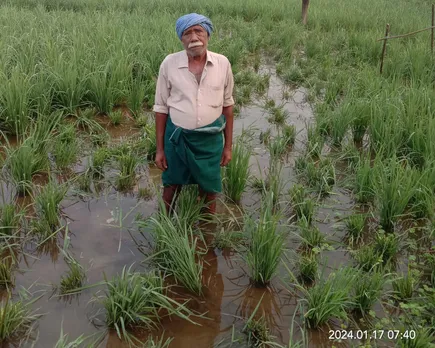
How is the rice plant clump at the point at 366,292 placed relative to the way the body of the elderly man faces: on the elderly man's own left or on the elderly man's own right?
on the elderly man's own left

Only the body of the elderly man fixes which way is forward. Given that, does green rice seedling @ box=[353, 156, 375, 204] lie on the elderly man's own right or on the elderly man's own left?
on the elderly man's own left

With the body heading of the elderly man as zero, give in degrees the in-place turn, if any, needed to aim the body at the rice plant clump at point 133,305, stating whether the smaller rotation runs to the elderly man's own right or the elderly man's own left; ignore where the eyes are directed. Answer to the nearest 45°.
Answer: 0° — they already face it

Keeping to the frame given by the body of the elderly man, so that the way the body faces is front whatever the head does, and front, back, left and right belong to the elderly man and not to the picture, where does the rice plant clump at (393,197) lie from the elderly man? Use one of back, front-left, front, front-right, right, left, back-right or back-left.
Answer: left

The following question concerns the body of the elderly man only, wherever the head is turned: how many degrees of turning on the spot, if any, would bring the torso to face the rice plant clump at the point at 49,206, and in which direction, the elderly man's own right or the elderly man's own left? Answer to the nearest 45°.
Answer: approximately 90° to the elderly man's own right

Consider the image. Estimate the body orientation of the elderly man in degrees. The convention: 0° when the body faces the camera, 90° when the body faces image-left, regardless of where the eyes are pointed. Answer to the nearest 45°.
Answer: approximately 0°

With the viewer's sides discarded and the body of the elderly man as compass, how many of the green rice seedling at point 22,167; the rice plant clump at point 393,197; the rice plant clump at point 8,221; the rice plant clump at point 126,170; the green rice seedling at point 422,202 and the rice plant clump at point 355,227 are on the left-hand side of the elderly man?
3

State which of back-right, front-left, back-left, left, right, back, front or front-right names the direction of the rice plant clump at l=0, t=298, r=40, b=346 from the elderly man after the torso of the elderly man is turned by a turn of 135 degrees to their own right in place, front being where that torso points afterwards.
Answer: left

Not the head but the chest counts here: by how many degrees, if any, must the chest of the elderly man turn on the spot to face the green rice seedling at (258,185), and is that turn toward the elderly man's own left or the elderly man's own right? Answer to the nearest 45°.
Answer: approximately 135° to the elderly man's own left

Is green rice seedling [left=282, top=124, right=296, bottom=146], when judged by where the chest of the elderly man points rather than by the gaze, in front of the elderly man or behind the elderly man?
behind

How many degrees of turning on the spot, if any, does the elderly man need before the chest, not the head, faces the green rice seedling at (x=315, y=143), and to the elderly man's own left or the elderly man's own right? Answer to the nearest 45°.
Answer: approximately 135° to the elderly man's own left

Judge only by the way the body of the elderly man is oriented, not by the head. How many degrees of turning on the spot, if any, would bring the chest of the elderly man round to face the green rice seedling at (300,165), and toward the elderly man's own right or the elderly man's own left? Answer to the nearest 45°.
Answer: approximately 135° to the elderly man's own left

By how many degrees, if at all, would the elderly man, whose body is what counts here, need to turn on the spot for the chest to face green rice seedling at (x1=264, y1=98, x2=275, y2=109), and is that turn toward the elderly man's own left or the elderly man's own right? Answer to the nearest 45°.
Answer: approximately 180°
